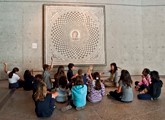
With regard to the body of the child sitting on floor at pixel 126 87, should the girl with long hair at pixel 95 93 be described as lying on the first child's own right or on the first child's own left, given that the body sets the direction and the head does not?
on the first child's own left

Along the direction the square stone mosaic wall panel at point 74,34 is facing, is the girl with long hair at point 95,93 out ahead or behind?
ahead

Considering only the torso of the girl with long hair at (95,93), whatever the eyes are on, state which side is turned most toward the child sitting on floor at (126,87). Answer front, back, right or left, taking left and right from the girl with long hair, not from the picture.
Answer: right

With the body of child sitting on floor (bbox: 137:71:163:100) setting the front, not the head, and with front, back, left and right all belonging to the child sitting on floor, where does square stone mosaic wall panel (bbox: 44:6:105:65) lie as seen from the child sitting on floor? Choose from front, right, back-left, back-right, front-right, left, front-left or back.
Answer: front

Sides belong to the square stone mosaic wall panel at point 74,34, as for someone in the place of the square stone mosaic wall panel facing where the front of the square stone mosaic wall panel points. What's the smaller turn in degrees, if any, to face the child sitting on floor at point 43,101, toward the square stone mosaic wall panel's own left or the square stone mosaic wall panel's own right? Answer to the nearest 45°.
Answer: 0° — it already faces them

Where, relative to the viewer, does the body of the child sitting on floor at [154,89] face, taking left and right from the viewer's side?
facing away from the viewer and to the left of the viewer

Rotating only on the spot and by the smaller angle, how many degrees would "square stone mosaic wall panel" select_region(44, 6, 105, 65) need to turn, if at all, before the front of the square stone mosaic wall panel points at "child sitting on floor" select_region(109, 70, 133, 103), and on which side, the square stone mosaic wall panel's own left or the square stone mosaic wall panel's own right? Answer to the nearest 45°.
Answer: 0° — it already faces them

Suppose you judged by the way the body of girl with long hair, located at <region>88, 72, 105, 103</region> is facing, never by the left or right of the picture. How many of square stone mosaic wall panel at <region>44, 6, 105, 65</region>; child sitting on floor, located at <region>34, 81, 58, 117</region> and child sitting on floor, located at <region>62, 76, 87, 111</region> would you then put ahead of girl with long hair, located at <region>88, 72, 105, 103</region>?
1

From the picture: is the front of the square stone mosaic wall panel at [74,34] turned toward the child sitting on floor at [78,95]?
yes

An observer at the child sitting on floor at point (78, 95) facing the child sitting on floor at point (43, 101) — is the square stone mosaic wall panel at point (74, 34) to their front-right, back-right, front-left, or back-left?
back-right

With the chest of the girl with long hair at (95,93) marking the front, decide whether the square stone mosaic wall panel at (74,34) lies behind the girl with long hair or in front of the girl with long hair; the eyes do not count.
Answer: in front

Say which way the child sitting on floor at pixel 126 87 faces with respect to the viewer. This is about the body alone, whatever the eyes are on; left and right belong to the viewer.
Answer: facing away from the viewer and to the left of the viewer

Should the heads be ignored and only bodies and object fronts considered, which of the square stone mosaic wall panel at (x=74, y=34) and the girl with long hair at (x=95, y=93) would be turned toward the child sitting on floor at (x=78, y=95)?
the square stone mosaic wall panel

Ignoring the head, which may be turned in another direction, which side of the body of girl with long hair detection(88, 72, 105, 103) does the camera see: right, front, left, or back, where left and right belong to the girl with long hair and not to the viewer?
back

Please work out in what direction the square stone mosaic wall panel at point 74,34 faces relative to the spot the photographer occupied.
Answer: facing the viewer
